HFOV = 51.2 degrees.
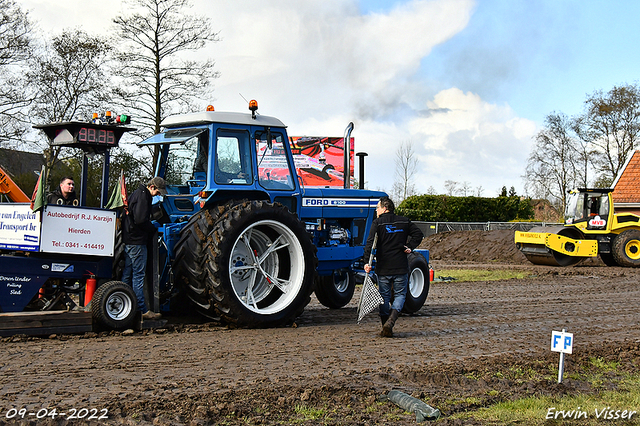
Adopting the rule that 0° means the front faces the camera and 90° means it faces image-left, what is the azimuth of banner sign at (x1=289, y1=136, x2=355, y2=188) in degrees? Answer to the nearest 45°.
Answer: approximately 0°

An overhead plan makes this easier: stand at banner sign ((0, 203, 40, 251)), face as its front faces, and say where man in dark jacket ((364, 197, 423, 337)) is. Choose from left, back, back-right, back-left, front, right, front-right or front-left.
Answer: left

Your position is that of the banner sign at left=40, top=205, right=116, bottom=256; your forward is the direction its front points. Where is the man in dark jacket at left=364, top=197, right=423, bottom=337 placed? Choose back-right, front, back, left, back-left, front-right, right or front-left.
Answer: left

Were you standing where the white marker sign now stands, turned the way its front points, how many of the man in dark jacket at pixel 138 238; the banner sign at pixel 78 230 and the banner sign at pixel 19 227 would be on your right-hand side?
3

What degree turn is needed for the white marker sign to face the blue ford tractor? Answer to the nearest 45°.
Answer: approximately 90° to its right

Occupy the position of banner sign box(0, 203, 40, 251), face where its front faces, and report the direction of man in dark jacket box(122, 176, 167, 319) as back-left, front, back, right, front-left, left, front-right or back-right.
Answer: left

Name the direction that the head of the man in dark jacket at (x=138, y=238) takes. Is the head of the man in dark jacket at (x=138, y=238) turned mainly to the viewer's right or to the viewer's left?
to the viewer's right

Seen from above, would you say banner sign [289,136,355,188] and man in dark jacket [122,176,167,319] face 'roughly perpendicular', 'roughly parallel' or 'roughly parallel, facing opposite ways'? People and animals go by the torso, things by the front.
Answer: roughly perpendicular

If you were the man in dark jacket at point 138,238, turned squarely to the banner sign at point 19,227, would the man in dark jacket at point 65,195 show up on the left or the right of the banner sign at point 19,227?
right

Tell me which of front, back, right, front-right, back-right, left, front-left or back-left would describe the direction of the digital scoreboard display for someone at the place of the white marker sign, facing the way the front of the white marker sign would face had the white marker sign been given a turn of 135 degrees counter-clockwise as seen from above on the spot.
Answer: back-left

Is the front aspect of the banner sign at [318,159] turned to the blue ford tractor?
yes
